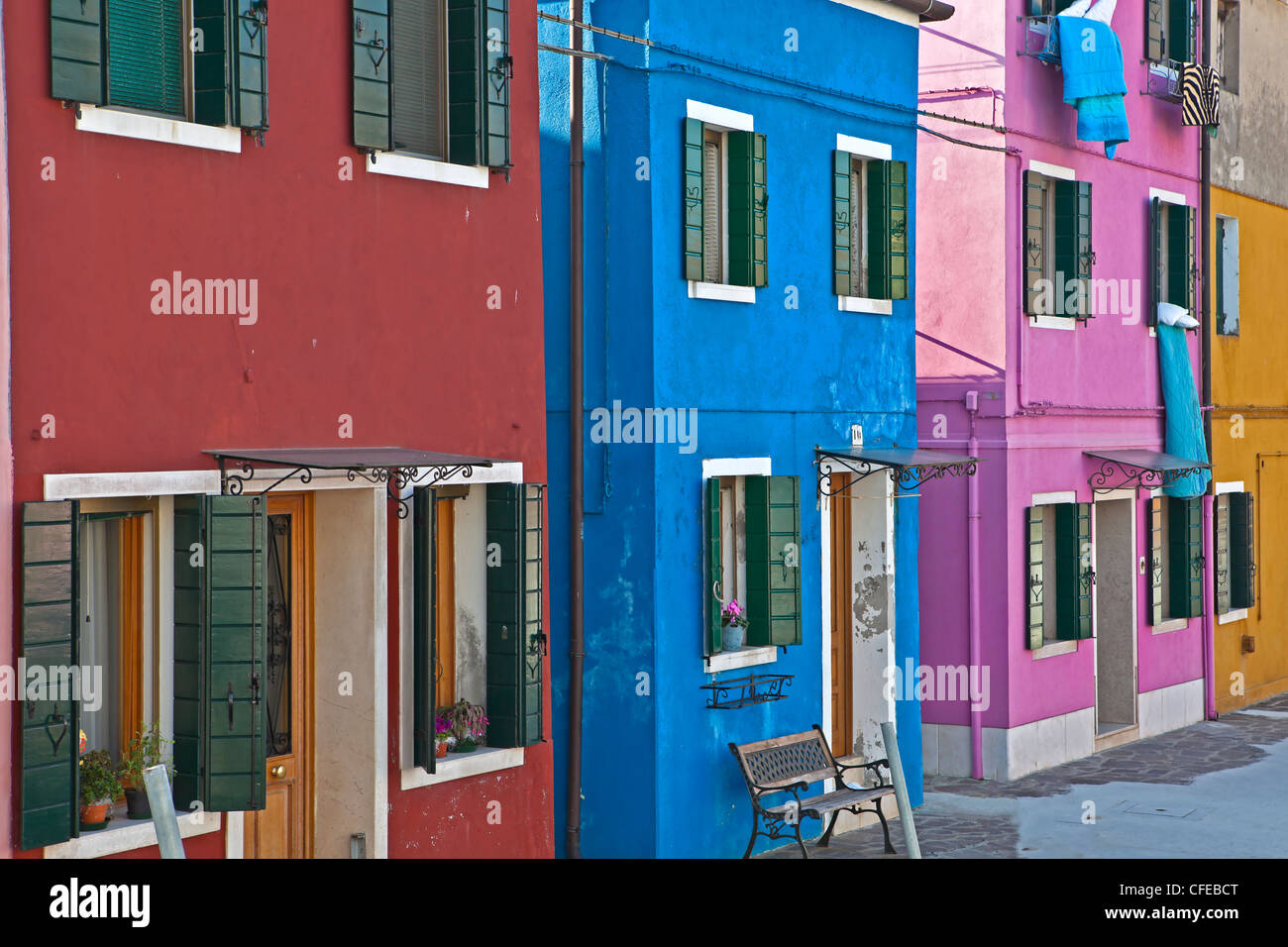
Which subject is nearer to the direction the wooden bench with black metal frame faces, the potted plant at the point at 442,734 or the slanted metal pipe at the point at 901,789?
the slanted metal pipe

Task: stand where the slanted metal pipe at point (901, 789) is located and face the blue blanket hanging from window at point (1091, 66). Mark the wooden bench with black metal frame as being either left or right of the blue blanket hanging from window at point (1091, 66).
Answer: left

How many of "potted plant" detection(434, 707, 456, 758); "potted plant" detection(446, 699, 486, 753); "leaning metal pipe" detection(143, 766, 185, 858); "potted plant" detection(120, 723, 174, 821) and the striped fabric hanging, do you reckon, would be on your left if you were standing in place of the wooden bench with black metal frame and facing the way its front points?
1

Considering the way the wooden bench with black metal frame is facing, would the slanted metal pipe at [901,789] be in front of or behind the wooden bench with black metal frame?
in front

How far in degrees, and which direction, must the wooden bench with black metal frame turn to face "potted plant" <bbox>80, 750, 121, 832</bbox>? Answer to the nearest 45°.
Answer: approximately 90° to its right

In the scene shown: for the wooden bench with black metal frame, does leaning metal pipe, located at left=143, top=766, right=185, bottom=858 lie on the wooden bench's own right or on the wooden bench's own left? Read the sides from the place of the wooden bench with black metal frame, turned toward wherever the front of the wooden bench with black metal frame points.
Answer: on the wooden bench's own right

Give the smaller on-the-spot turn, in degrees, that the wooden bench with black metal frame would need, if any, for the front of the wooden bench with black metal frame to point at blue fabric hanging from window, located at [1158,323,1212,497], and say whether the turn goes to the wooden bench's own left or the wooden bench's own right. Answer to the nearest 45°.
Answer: approximately 90° to the wooden bench's own left

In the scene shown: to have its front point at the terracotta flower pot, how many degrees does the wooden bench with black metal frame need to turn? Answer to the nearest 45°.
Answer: approximately 90° to its right

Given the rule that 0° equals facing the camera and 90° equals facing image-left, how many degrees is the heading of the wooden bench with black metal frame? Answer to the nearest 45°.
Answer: approximately 315°

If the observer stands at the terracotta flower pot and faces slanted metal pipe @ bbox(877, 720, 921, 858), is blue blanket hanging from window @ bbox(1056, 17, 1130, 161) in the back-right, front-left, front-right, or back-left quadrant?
front-left

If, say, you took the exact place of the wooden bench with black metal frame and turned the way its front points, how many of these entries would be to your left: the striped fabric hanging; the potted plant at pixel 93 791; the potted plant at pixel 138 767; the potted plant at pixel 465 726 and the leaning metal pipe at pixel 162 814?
1

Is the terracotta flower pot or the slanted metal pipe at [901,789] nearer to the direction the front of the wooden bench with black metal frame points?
the slanted metal pipe
